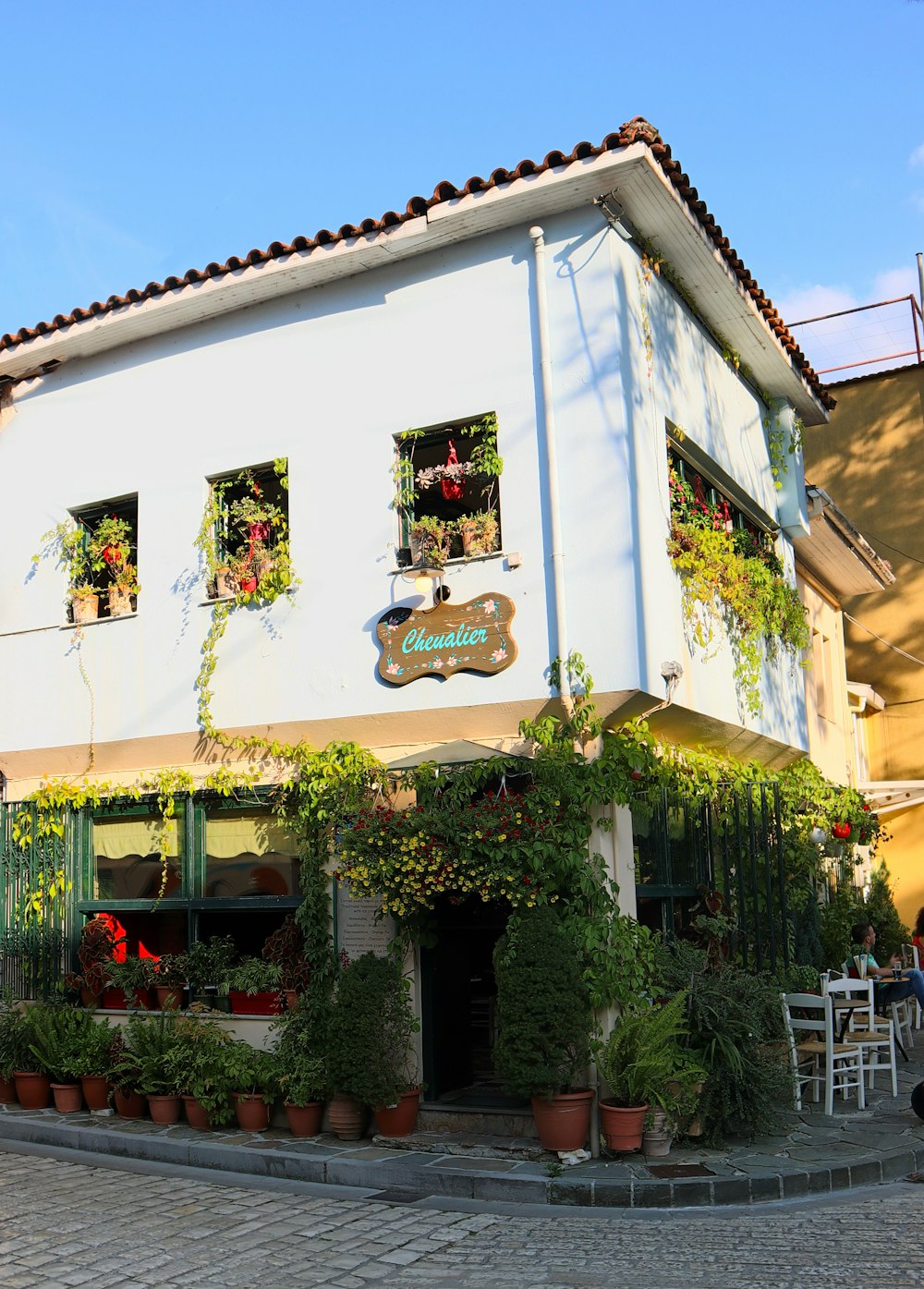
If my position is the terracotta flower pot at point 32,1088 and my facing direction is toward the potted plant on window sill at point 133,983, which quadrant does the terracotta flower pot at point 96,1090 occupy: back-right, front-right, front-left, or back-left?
front-right

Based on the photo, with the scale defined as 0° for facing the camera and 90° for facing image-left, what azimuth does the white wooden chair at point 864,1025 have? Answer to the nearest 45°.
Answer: approximately 315°

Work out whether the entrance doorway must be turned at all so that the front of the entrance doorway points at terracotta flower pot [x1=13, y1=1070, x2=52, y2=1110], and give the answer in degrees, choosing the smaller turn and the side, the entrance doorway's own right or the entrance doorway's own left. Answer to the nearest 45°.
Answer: approximately 90° to the entrance doorway's own right

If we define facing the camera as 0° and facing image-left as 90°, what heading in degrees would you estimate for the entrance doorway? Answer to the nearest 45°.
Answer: approximately 0°

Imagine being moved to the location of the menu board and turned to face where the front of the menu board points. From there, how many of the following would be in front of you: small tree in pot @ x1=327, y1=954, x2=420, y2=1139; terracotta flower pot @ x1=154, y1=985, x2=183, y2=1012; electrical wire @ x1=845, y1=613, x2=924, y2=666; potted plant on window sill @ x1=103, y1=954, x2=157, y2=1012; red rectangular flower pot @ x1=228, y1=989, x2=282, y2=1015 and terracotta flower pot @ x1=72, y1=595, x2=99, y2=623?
1

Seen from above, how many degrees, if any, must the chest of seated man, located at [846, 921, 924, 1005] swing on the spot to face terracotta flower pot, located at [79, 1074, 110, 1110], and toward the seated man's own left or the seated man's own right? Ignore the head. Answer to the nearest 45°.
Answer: approximately 135° to the seated man's own right

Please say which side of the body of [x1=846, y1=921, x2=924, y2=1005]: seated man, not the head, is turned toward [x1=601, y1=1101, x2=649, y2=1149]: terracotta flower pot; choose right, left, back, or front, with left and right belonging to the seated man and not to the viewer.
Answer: right

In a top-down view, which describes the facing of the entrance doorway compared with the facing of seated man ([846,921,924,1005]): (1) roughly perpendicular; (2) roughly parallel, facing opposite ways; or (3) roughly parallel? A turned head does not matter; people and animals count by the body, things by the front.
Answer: roughly perpendicular

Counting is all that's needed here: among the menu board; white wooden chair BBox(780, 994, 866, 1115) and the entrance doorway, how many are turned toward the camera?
2

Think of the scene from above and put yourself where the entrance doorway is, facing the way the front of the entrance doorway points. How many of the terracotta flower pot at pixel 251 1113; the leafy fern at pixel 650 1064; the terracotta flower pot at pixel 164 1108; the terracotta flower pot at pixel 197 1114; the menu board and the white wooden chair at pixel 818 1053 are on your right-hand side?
4

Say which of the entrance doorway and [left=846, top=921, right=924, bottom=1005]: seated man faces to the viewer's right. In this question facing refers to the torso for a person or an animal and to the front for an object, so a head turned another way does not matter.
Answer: the seated man

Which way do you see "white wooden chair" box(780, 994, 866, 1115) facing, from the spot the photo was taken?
facing away from the viewer and to the right of the viewer

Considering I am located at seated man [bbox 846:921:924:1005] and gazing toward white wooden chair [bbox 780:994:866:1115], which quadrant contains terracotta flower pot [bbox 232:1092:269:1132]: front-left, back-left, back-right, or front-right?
front-right

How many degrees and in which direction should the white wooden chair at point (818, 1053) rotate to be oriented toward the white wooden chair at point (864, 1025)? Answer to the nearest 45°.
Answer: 0° — it already faces it

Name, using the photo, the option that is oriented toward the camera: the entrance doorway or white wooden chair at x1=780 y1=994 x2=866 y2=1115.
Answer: the entrance doorway

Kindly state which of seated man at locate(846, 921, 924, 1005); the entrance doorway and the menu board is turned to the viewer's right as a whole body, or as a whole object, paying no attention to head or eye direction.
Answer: the seated man

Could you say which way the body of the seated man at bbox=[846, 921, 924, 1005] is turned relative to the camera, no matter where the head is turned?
to the viewer's right
